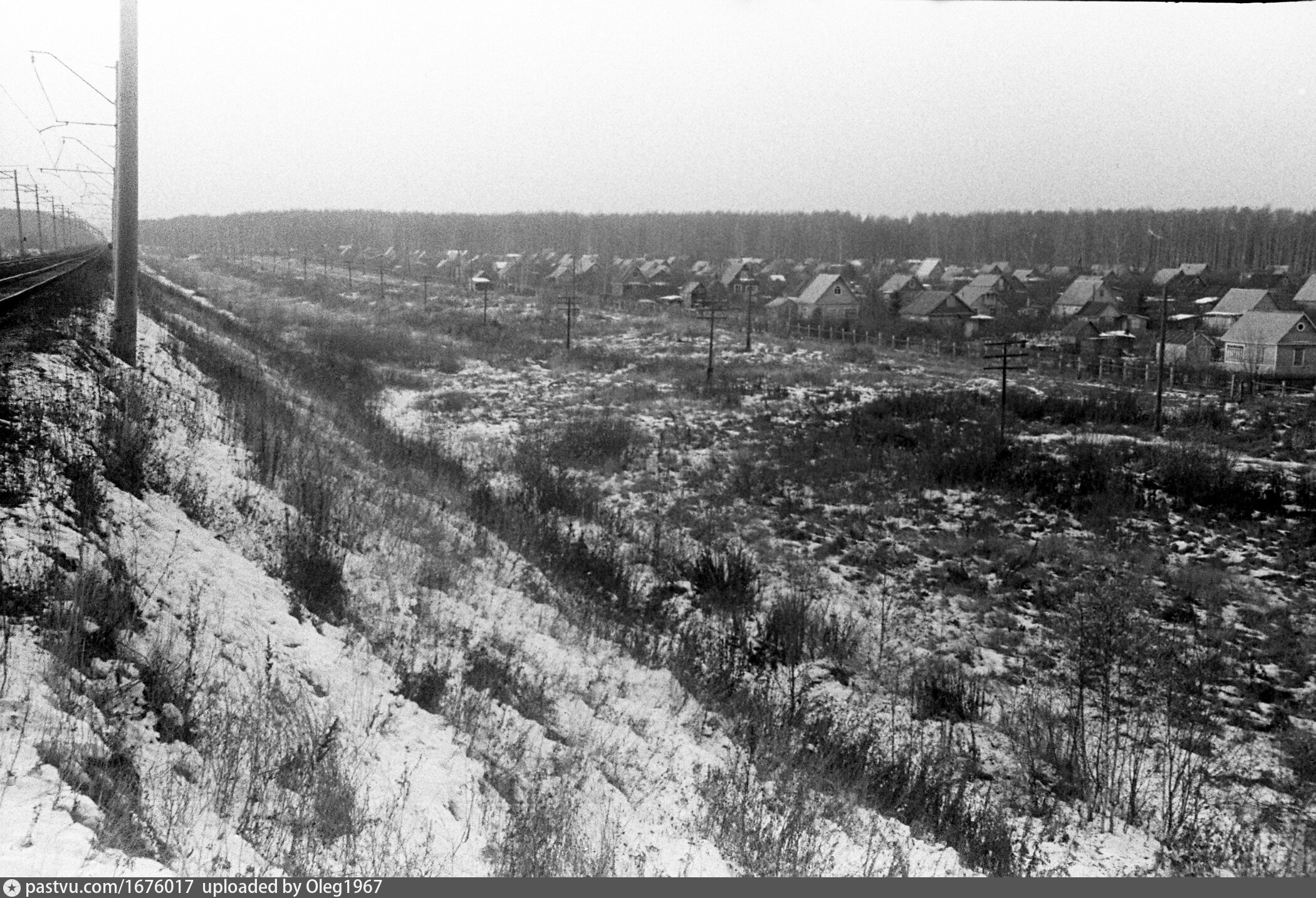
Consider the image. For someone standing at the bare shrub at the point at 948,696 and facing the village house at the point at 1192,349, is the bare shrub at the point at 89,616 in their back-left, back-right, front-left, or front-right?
back-left

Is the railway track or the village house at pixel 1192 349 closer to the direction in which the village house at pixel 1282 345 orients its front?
the railway track

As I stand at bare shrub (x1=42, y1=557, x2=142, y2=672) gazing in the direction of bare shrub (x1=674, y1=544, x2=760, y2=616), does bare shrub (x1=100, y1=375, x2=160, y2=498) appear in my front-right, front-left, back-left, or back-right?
front-left

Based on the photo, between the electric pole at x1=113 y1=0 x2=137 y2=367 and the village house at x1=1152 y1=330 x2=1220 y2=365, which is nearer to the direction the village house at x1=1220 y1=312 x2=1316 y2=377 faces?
the electric pole

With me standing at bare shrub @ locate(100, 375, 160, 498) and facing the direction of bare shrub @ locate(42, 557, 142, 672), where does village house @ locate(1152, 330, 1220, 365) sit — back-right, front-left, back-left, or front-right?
back-left
